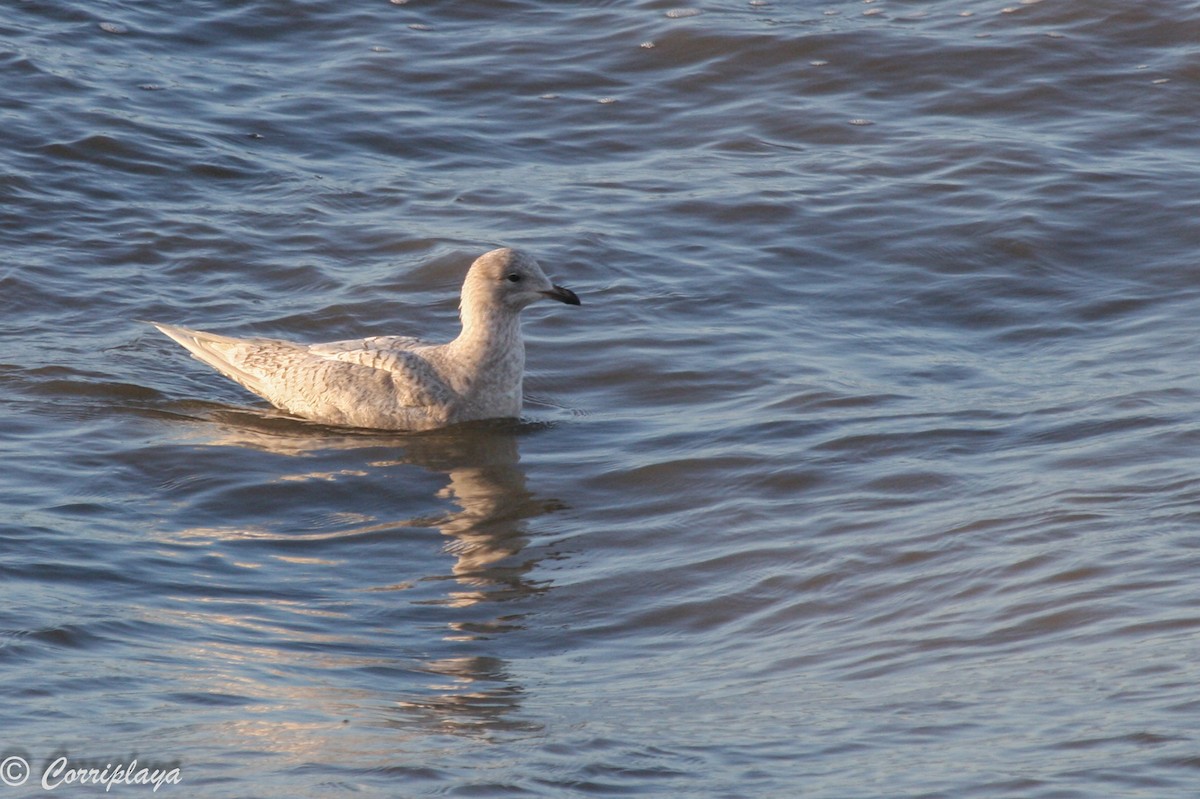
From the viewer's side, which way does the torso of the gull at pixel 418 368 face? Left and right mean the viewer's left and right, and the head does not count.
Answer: facing to the right of the viewer
